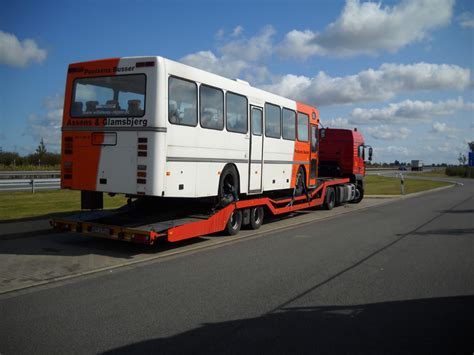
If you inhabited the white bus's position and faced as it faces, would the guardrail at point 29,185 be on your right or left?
on your left

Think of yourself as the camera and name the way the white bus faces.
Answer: facing away from the viewer and to the right of the viewer

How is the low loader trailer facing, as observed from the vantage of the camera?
facing away from the viewer and to the right of the viewer

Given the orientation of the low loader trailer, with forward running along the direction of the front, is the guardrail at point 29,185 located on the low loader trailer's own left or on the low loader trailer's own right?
on the low loader trailer's own left
